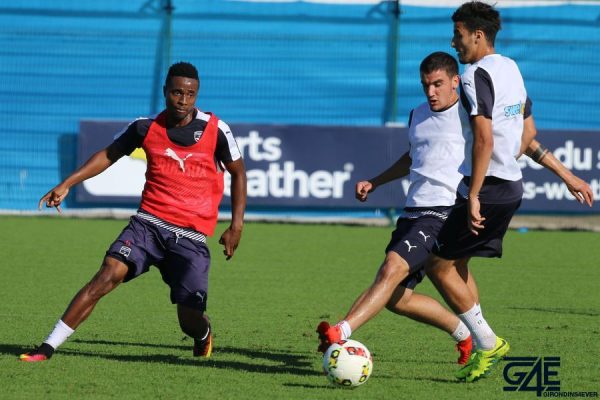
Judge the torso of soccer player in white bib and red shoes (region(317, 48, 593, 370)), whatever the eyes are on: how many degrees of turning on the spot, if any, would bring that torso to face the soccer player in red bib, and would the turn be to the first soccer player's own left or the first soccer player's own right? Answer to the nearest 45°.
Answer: approximately 45° to the first soccer player's own right

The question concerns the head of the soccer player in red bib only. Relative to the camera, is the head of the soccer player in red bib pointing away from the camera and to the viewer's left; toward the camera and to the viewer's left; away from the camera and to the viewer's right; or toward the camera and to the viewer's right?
toward the camera and to the viewer's right

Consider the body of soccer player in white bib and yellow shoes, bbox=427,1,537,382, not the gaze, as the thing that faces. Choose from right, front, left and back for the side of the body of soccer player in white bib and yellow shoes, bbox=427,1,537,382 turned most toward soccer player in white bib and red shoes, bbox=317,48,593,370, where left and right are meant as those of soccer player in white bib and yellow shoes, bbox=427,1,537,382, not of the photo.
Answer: front

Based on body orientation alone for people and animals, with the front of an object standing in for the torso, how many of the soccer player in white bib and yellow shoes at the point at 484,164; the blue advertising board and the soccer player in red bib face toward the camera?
2

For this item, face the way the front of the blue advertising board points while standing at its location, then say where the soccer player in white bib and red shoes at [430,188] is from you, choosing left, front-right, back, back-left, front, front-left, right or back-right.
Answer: front

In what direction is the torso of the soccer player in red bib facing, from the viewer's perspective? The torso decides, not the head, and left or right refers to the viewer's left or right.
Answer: facing the viewer

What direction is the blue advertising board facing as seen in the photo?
toward the camera

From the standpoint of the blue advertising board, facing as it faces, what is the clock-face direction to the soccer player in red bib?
The soccer player in red bib is roughly at 12 o'clock from the blue advertising board.

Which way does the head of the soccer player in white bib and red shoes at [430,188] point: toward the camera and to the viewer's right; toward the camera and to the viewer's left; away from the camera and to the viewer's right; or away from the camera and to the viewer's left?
toward the camera and to the viewer's left

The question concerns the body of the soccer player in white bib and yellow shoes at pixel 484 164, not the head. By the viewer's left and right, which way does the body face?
facing away from the viewer and to the left of the viewer

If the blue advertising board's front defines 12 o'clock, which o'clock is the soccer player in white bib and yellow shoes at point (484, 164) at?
The soccer player in white bib and yellow shoes is roughly at 12 o'clock from the blue advertising board.

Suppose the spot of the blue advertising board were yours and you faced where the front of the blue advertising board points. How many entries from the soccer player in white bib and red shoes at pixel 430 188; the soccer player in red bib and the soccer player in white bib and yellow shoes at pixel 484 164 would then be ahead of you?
3

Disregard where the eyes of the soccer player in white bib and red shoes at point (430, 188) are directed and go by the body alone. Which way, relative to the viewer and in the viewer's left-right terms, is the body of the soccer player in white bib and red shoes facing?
facing the viewer and to the left of the viewer
